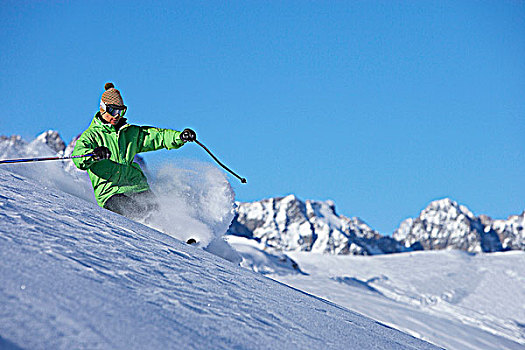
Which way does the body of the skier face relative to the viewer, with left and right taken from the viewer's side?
facing the viewer and to the right of the viewer

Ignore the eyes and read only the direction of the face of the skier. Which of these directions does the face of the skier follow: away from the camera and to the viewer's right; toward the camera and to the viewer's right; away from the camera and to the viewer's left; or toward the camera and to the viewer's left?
toward the camera and to the viewer's right
